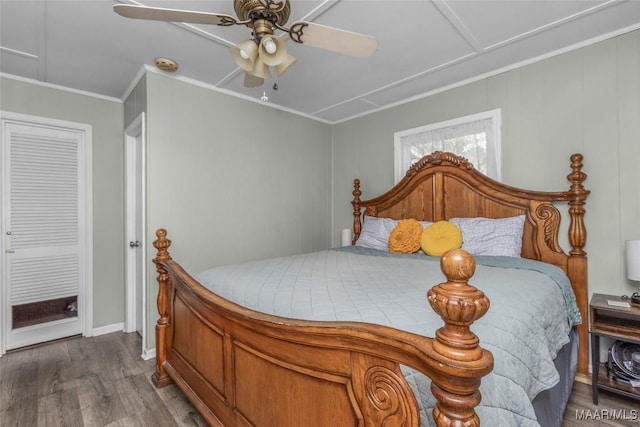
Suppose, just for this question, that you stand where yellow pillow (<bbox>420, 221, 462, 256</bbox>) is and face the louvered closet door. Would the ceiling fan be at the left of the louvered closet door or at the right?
left

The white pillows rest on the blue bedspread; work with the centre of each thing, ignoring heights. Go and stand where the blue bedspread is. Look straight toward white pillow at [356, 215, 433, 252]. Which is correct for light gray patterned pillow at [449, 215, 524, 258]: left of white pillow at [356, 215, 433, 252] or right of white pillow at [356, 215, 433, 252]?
right

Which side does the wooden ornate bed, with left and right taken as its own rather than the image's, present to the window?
back

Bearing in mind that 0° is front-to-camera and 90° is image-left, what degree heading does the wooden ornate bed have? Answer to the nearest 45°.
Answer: approximately 45°
